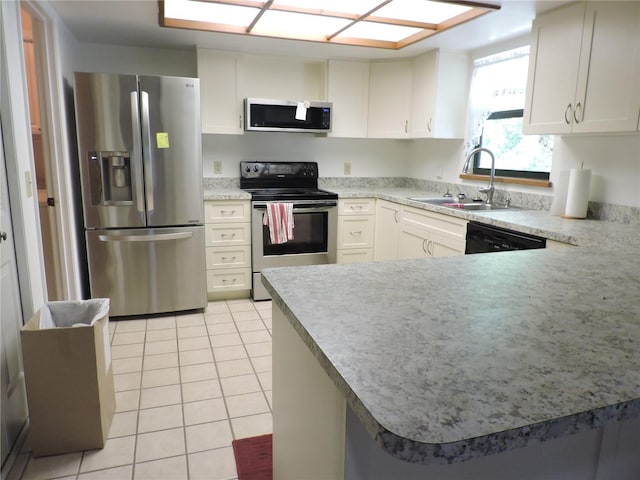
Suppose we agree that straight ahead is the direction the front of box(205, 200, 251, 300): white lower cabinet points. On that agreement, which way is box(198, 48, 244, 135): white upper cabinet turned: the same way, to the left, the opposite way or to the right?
the same way

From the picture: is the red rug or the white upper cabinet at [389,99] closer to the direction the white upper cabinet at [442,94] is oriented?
the red rug

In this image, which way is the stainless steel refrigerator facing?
toward the camera

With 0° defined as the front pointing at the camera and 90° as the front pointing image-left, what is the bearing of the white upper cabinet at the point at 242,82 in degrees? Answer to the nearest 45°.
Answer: approximately 0°

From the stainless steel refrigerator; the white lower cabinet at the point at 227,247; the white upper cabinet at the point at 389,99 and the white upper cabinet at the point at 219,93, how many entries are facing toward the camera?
4

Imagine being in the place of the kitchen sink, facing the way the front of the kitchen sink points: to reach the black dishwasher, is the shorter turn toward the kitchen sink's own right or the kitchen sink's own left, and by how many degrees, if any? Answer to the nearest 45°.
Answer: approximately 45° to the kitchen sink's own left

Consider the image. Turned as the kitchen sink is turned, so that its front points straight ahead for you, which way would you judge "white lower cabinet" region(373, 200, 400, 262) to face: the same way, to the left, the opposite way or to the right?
the same way

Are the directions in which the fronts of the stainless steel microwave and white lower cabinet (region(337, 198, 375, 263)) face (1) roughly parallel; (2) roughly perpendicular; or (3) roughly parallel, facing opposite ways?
roughly parallel

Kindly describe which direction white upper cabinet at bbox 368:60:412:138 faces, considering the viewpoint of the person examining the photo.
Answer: facing the viewer

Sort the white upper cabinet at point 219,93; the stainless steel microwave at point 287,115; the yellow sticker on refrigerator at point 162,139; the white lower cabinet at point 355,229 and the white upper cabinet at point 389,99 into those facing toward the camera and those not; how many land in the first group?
5

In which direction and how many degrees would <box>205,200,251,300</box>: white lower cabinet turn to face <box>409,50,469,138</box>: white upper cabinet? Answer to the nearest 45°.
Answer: approximately 90° to its left

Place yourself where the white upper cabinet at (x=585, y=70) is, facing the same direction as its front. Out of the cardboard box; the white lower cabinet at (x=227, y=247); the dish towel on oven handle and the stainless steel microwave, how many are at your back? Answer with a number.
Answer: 0

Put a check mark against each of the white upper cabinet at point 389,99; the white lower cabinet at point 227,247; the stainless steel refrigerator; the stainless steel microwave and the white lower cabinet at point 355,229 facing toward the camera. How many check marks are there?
5

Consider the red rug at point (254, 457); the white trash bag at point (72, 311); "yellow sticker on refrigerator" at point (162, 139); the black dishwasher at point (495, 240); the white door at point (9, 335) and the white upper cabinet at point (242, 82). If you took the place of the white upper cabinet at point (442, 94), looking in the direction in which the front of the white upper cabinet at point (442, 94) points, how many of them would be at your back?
0

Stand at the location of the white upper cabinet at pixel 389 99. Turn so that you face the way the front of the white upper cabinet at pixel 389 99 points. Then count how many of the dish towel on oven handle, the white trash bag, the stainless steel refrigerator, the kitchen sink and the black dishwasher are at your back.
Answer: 0

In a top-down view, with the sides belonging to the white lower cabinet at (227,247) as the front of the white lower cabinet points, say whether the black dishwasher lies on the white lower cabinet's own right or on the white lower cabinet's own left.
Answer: on the white lower cabinet's own left

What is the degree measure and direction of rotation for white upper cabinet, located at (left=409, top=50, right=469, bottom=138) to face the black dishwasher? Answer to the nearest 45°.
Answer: approximately 45° to its left

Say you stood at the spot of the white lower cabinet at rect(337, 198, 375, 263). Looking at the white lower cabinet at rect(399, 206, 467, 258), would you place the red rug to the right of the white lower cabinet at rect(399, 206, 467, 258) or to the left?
right
